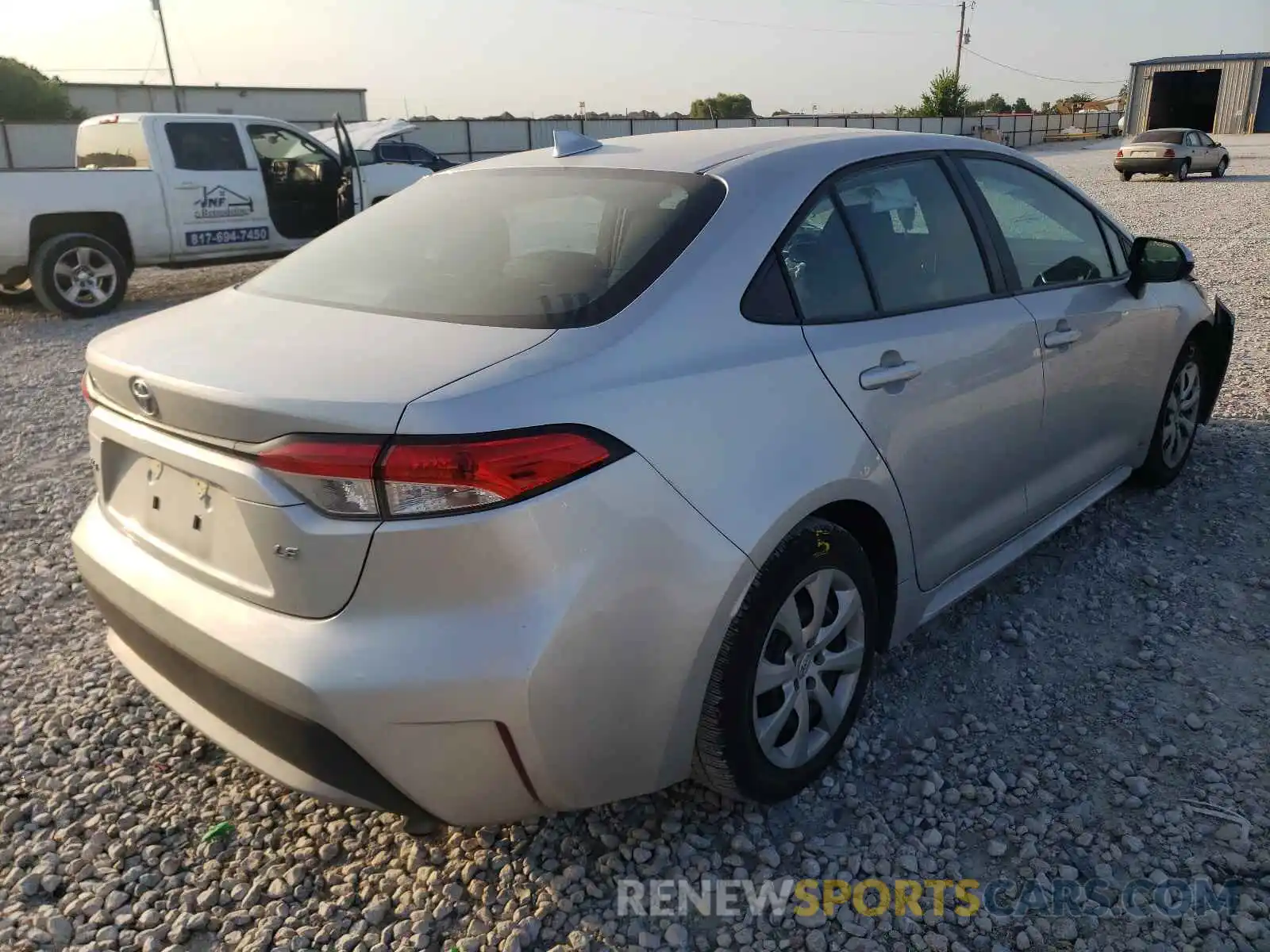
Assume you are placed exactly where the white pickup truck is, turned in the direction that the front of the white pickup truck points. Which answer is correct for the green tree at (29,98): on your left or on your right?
on your left

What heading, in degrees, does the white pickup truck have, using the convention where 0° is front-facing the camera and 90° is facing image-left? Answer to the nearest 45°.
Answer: approximately 225°

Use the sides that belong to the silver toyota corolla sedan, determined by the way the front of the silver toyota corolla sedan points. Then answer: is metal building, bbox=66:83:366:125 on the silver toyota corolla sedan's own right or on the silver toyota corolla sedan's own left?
on the silver toyota corolla sedan's own left

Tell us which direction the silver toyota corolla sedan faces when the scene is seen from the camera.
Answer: facing away from the viewer and to the right of the viewer

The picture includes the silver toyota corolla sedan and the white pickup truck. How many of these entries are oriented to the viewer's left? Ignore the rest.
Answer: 0
